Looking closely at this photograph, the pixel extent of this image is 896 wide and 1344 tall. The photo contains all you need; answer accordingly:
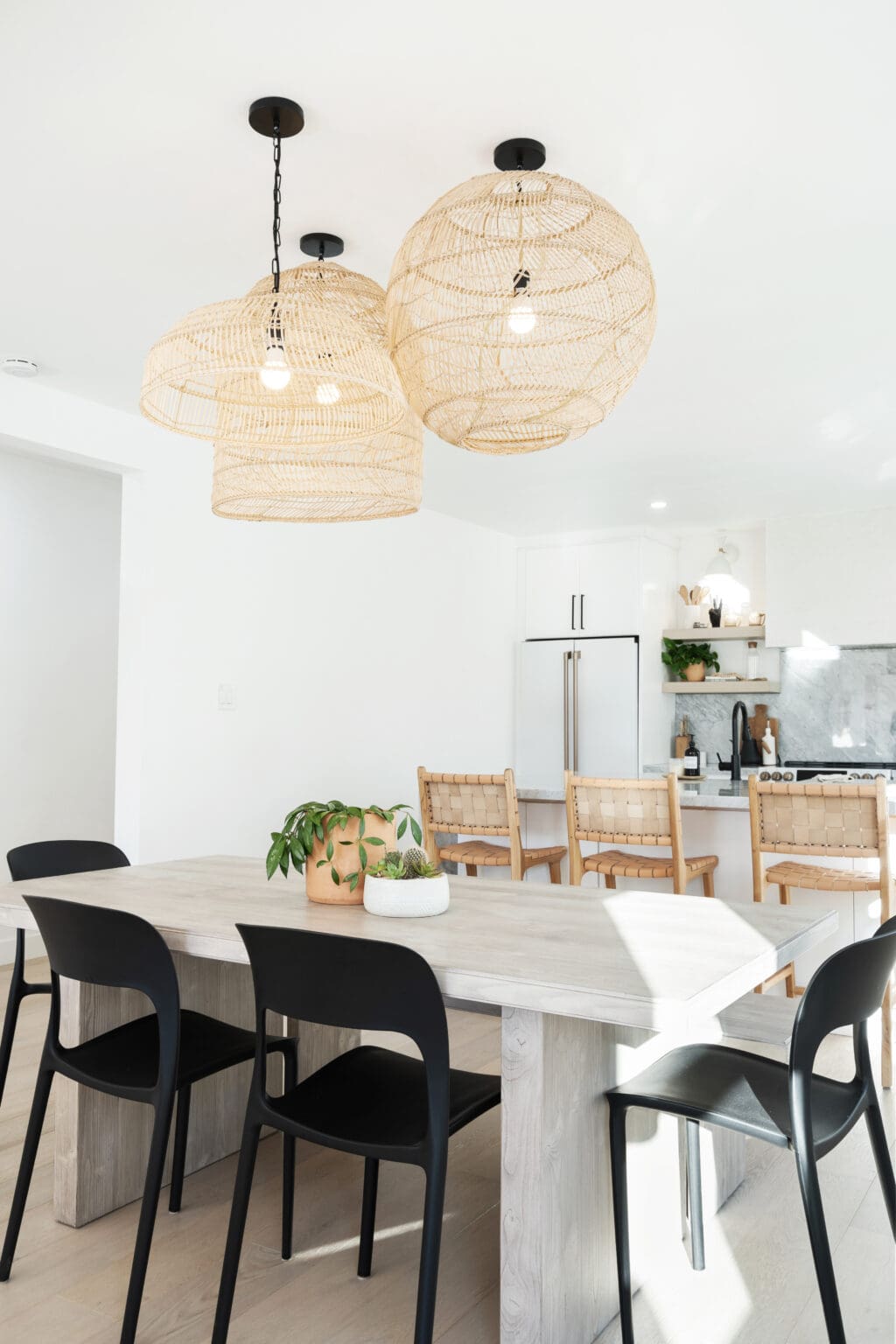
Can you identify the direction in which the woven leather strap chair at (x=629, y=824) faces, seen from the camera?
facing away from the viewer and to the right of the viewer

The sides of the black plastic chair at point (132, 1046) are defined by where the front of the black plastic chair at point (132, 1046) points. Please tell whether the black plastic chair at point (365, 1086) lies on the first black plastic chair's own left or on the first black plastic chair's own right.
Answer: on the first black plastic chair's own right

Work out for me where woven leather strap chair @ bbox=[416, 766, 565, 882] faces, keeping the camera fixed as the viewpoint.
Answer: facing away from the viewer and to the right of the viewer

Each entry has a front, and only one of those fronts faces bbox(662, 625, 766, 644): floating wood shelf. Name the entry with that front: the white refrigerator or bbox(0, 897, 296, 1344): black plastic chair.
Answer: the black plastic chair

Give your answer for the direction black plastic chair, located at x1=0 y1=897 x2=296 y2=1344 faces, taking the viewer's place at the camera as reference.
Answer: facing away from the viewer and to the right of the viewer

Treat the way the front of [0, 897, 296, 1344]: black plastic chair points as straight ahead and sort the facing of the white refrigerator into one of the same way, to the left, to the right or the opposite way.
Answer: the opposite way

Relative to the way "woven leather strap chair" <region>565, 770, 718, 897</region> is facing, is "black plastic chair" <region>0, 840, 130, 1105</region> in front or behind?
behind

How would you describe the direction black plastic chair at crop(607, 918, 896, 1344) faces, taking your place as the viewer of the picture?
facing away from the viewer and to the left of the viewer
